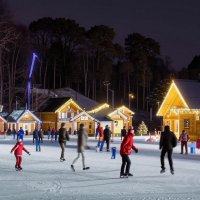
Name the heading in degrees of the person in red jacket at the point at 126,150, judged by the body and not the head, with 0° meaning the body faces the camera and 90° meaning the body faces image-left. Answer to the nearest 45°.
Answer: approximately 270°

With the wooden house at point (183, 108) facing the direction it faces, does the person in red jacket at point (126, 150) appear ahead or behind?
ahead

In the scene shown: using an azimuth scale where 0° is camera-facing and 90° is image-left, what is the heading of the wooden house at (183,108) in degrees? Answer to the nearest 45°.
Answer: approximately 45°
